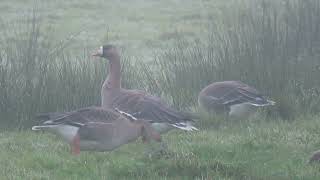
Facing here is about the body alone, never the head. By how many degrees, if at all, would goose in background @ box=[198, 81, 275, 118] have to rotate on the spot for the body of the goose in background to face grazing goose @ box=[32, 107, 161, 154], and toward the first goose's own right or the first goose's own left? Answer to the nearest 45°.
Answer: approximately 45° to the first goose's own left

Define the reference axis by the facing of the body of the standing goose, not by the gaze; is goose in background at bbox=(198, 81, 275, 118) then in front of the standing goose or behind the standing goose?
behind

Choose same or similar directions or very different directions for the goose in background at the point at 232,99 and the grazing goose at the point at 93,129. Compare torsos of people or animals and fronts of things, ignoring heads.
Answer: very different directions

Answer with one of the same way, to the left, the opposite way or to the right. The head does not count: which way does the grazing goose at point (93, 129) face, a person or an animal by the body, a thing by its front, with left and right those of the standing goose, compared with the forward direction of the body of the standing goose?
the opposite way

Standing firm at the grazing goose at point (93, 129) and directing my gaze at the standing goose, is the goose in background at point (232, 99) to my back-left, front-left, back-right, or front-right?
front-right

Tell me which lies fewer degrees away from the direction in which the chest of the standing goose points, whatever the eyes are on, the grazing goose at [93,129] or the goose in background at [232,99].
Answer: the grazing goose

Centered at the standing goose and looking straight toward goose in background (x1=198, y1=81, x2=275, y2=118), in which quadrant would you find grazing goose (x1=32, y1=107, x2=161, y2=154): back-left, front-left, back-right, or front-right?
back-right

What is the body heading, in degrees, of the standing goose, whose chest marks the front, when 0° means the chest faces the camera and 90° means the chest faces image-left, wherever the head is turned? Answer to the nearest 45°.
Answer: approximately 90°

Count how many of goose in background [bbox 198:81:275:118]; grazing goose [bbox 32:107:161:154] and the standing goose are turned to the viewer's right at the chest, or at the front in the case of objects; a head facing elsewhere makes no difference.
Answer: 1

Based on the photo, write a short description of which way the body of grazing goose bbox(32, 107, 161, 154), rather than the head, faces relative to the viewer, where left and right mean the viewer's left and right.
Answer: facing to the right of the viewer

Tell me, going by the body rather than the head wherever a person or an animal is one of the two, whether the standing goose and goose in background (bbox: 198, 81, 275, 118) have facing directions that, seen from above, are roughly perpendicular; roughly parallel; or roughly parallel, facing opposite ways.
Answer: roughly parallel

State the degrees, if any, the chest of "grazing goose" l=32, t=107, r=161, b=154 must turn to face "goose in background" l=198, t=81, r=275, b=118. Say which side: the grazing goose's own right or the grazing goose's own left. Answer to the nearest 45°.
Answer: approximately 45° to the grazing goose's own left

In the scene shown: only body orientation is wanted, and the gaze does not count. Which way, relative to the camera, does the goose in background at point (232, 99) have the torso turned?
to the viewer's left
